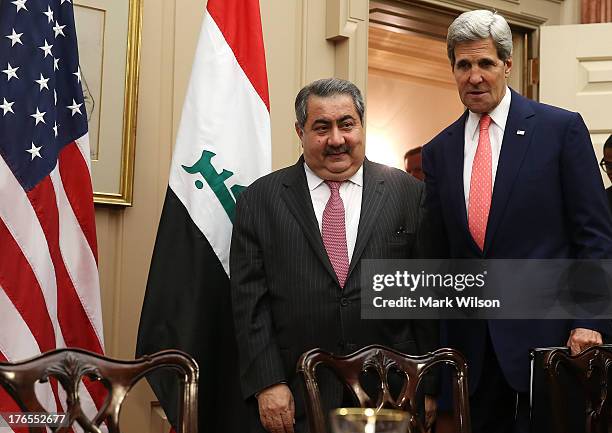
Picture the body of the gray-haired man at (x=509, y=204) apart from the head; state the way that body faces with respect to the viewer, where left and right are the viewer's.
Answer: facing the viewer and to the left of the viewer

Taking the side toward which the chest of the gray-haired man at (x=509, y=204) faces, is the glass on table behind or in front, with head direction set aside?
in front

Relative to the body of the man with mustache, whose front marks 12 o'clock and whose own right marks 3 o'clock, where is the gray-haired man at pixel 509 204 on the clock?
The gray-haired man is roughly at 9 o'clock from the man with mustache.

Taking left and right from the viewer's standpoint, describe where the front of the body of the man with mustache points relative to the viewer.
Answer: facing the viewer

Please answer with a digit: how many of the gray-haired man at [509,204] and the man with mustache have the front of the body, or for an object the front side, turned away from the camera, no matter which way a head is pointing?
0

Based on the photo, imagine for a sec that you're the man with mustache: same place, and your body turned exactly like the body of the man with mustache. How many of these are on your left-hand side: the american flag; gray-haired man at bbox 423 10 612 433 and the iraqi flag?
1

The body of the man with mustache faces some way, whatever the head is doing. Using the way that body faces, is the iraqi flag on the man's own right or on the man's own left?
on the man's own right

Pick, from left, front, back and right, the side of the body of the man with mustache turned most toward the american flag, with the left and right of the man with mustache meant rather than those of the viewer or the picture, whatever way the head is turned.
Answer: right

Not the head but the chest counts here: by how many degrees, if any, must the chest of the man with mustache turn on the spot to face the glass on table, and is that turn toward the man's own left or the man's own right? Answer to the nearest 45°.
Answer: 0° — they already face it

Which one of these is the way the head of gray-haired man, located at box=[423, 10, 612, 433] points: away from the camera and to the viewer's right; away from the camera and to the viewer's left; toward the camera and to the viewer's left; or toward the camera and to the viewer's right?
toward the camera and to the viewer's left

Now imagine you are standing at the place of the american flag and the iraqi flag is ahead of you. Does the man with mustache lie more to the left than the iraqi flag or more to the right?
right

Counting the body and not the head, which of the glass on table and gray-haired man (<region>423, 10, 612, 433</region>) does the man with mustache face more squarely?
the glass on table

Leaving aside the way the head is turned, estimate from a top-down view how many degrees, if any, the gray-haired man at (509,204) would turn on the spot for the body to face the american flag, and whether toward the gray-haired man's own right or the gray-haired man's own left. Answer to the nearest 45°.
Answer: approximately 45° to the gray-haired man's own right

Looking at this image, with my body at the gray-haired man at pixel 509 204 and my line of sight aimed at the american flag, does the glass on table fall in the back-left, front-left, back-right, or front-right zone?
front-left

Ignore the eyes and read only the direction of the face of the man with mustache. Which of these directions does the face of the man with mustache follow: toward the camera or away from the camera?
toward the camera

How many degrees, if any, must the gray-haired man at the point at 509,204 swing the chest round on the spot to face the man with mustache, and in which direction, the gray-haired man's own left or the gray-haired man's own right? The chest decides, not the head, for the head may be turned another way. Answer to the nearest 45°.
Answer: approximately 45° to the gray-haired man's own right
